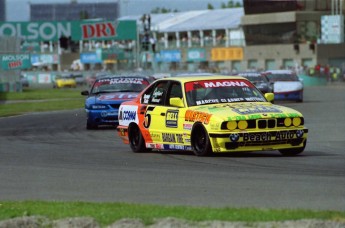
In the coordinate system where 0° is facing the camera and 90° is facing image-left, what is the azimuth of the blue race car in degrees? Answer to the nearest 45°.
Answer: approximately 0°

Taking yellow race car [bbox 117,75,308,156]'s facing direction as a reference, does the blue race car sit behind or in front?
behind

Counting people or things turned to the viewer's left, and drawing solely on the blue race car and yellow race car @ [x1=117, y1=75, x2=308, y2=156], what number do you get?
0

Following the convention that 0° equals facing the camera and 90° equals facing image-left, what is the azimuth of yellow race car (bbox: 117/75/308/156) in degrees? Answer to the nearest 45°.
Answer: approximately 315°

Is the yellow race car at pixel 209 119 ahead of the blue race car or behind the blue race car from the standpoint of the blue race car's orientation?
ahead
